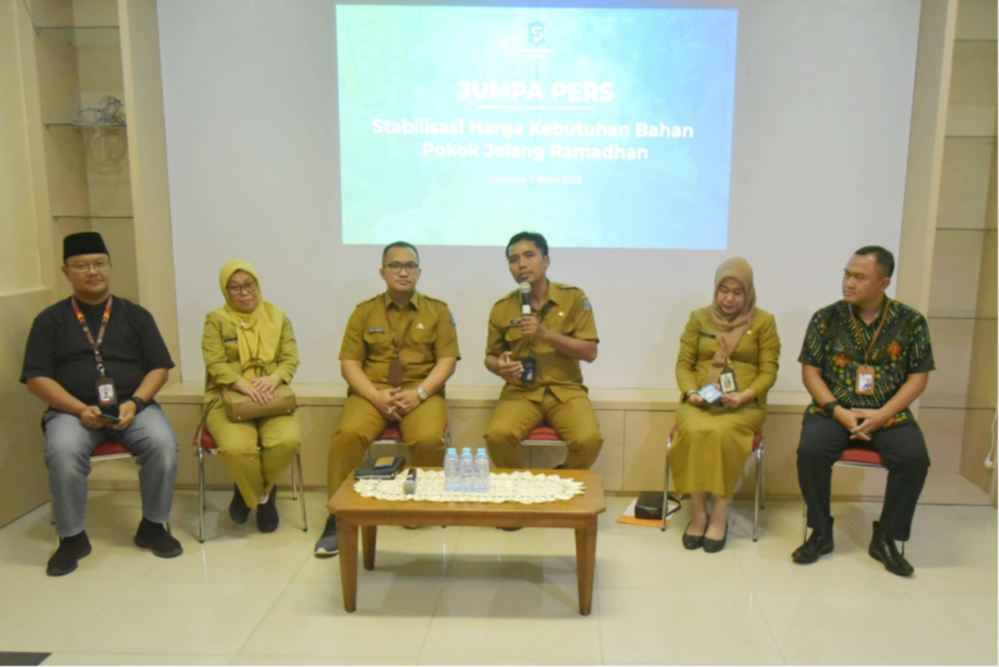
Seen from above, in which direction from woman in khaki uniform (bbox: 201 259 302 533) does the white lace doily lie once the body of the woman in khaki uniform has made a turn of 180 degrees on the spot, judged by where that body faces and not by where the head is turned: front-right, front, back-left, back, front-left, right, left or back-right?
back-right

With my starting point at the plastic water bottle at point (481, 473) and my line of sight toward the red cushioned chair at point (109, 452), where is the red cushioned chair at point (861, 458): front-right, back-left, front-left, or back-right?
back-right

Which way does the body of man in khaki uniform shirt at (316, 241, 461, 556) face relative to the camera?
toward the camera

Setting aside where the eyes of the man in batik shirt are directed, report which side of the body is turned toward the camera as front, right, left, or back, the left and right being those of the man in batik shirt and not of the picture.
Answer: front

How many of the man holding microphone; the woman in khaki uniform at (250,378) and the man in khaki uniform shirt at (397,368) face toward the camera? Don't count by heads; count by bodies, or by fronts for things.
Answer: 3

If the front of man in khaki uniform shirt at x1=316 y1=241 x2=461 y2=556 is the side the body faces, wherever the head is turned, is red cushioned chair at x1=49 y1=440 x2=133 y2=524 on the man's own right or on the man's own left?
on the man's own right

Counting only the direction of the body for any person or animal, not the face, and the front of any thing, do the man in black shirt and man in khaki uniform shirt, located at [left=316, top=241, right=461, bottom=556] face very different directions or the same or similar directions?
same or similar directions

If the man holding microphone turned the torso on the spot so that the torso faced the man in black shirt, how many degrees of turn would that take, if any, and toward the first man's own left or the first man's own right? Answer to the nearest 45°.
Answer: approximately 90° to the first man's own right

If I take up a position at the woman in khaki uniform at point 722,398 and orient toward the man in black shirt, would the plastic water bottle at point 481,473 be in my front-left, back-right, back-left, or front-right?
front-left

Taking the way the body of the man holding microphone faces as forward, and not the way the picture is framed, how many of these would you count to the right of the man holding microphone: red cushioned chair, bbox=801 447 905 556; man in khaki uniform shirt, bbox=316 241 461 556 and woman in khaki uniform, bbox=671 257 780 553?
1

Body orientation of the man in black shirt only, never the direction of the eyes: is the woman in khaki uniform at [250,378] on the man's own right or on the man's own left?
on the man's own left

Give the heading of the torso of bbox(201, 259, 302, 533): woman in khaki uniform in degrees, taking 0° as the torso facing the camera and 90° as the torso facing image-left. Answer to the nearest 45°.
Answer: approximately 0°

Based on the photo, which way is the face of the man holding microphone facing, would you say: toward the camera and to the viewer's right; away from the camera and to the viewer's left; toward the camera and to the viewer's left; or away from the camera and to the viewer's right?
toward the camera and to the viewer's left

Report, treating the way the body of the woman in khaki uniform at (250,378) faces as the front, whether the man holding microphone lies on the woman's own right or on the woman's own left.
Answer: on the woman's own left
